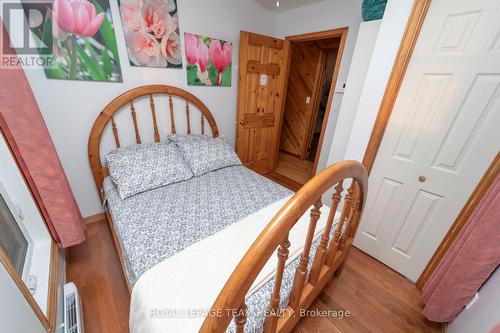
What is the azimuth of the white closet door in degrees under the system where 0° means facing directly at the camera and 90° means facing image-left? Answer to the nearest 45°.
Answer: approximately 45°

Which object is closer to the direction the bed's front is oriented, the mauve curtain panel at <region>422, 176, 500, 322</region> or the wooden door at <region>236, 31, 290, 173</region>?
the mauve curtain panel

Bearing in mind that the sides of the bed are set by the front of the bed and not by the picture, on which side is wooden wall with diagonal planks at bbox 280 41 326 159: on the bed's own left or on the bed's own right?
on the bed's own left

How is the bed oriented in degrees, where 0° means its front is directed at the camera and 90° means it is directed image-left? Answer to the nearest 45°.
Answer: approximately 315°
